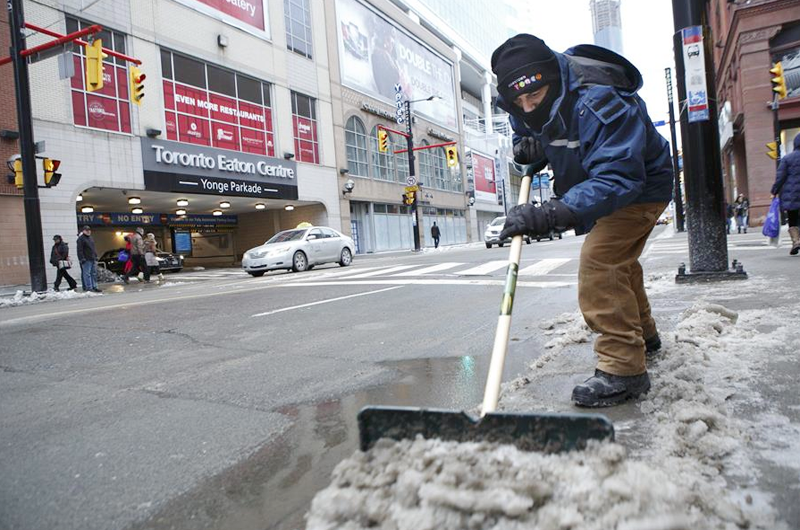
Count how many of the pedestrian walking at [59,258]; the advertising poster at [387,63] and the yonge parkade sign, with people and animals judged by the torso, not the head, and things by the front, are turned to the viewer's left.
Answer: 1

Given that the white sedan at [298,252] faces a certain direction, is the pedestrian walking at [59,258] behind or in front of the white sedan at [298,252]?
in front

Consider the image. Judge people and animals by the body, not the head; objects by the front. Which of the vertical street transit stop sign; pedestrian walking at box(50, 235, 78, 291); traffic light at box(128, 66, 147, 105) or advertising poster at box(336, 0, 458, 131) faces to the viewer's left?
the pedestrian walking

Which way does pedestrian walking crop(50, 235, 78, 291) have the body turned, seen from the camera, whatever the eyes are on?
to the viewer's left

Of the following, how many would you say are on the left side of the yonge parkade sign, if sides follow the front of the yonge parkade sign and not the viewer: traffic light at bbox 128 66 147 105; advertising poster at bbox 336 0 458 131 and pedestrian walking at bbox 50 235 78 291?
1

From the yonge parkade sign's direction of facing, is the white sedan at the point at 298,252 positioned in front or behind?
in front

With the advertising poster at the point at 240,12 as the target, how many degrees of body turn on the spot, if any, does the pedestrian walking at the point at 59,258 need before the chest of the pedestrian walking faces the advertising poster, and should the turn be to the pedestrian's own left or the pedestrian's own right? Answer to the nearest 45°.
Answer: approximately 135° to the pedestrian's own right

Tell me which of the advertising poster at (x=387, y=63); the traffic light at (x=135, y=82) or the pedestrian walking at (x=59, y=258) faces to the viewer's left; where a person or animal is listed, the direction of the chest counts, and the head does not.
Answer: the pedestrian walking

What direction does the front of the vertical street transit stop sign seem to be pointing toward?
toward the camera

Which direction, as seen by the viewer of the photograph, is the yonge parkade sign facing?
facing the viewer and to the right of the viewer

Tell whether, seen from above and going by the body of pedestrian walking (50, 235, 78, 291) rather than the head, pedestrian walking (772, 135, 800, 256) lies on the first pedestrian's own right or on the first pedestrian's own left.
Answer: on the first pedestrian's own left

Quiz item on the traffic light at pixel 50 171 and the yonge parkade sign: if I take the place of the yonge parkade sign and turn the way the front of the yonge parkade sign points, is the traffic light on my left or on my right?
on my right

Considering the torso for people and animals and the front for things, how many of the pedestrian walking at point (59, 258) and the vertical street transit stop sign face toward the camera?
1
